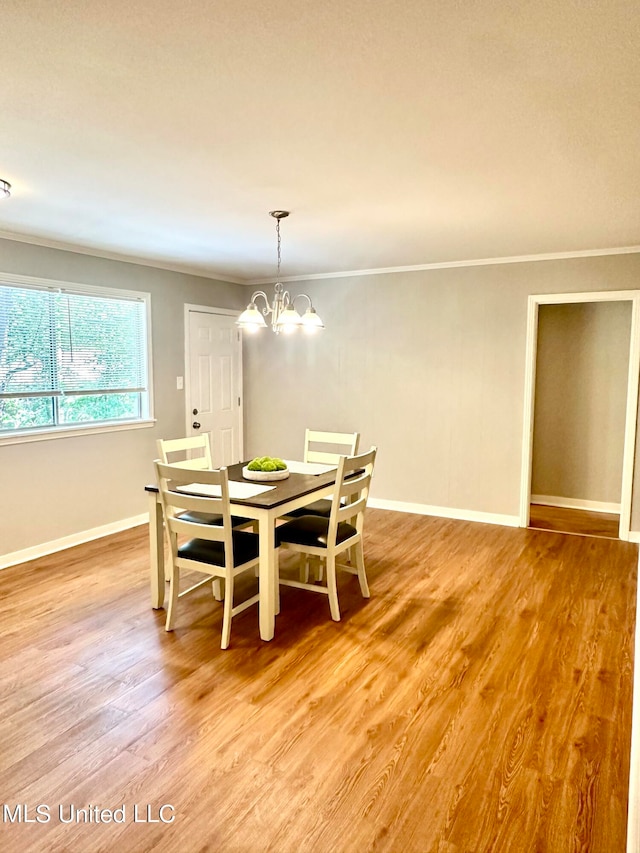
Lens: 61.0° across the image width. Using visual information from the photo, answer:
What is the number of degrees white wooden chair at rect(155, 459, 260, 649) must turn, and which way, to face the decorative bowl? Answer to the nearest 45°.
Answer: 0° — it already faces it

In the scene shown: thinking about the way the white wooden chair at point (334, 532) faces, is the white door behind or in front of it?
in front

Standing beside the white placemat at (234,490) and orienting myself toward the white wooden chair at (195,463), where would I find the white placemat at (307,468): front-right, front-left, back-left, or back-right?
front-right

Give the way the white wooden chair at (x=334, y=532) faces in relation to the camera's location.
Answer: facing away from the viewer and to the left of the viewer

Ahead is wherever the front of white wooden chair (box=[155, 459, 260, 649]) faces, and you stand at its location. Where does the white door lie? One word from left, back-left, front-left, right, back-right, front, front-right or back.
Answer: front-left

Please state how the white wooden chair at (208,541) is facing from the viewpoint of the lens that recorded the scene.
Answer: facing away from the viewer and to the right of the viewer

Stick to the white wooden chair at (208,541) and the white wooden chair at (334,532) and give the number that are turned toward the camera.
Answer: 0

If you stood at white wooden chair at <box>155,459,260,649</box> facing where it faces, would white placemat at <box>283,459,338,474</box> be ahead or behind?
ahead

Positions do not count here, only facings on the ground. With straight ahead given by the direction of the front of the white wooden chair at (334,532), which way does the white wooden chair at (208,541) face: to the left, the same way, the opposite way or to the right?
to the right

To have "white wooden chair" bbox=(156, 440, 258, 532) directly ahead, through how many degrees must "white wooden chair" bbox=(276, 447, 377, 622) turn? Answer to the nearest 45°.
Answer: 0° — it already faces it
